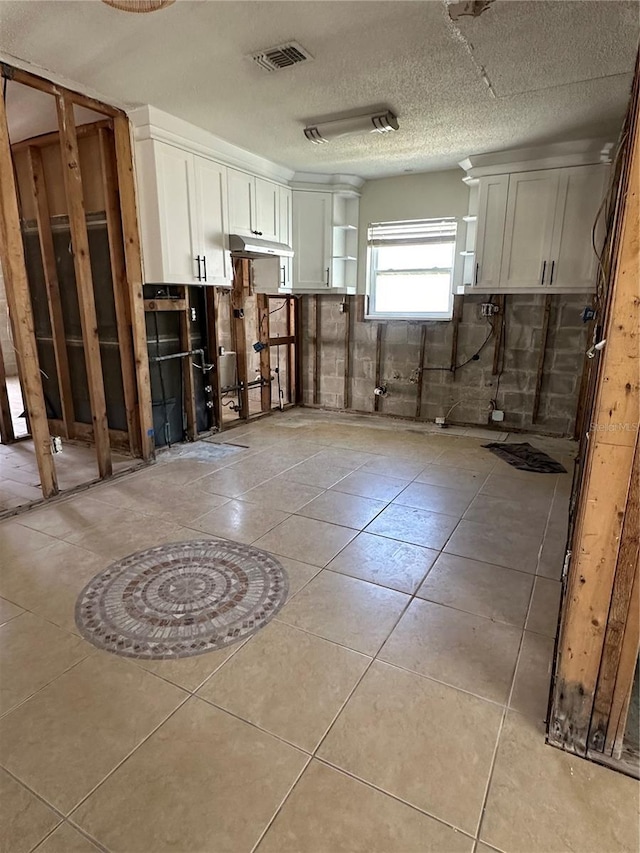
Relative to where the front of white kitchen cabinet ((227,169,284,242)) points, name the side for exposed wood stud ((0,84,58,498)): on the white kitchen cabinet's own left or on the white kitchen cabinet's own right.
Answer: on the white kitchen cabinet's own right

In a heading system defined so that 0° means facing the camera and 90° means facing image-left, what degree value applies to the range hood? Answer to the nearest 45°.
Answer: approximately 315°

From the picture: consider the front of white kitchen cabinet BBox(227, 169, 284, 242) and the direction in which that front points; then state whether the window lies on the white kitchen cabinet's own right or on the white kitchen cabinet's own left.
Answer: on the white kitchen cabinet's own left

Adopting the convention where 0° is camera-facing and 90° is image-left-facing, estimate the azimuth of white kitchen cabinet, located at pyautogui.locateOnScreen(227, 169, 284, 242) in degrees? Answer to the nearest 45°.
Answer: approximately 315°

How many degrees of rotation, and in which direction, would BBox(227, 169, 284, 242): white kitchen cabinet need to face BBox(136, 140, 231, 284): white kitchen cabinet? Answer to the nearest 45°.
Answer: approximately 90° to its right

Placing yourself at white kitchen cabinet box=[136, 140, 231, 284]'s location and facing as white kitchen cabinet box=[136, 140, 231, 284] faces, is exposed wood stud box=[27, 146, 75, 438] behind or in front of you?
behind

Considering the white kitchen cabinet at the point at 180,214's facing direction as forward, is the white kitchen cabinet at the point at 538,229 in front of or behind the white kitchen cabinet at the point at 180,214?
in front

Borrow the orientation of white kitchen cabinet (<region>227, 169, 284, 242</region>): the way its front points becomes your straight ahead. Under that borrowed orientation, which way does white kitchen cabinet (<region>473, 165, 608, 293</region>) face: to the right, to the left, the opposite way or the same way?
to the right

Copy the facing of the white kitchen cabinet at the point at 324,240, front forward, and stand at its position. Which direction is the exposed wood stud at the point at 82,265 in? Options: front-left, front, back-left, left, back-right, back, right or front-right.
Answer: front-right

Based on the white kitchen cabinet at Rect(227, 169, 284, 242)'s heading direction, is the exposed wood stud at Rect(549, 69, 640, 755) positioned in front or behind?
in front

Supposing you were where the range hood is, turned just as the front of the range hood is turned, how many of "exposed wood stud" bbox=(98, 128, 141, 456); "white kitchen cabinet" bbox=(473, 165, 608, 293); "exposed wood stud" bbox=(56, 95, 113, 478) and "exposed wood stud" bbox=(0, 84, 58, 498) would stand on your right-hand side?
3

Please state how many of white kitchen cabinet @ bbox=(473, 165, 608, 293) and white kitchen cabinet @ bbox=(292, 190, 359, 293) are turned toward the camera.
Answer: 2

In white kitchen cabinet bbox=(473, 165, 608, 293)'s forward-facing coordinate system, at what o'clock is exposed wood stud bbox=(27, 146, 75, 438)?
The exposed wood stud is roughly at 2 o'clock from the white kitchen cabinet.

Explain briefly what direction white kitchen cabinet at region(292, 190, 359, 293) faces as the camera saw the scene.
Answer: facing the viewer

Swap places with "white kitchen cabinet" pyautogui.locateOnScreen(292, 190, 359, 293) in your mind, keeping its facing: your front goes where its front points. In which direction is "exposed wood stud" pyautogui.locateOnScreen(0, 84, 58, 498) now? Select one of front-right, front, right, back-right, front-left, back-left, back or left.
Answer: front-right

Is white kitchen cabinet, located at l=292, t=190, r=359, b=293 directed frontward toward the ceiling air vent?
yes

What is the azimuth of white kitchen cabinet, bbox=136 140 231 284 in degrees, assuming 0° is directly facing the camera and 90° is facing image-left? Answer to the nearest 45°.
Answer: approximately 315°

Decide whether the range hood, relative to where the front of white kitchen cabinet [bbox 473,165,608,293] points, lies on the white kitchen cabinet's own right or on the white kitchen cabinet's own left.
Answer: on the white kitchen cabinet's own right
